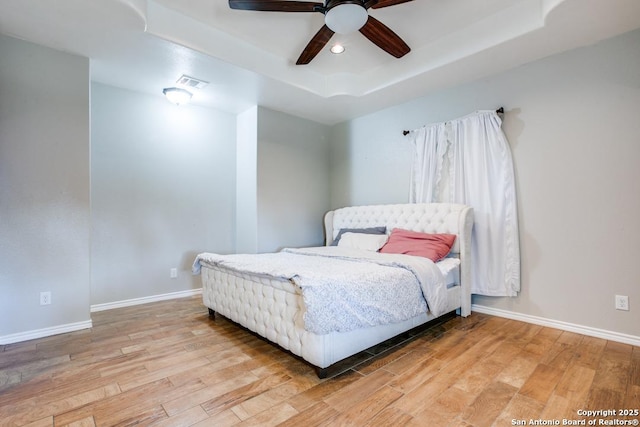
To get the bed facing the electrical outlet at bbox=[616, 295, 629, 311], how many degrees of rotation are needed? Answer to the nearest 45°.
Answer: approximately 135° to its left

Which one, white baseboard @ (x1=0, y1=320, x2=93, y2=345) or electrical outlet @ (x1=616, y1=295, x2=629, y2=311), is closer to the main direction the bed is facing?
the white baseboard

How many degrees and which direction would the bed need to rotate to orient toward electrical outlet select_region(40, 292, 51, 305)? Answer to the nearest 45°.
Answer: approximately 45° to its right

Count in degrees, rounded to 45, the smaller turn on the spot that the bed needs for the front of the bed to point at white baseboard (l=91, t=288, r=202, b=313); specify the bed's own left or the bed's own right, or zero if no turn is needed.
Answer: approximately 90° to the bed's own right

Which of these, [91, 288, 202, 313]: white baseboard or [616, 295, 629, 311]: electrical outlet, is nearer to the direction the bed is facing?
the white baseboard

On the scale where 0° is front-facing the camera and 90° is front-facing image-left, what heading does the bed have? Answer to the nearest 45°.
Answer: approximately 45°

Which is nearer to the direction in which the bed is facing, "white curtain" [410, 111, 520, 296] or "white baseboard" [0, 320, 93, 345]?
the white baseboard

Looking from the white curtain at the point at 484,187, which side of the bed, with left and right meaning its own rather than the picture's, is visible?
back

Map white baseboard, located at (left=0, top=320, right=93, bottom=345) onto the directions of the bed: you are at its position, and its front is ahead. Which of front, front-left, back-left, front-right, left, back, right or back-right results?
front-right

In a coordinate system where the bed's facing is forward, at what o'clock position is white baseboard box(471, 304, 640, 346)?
The white baseboard is roughly at 7 o'clock from the bed.
